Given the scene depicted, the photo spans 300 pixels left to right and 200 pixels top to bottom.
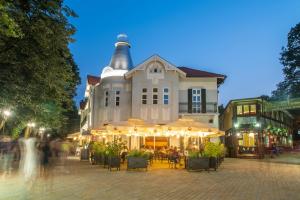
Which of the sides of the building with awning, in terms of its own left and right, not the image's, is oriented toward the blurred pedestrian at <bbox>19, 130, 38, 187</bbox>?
front

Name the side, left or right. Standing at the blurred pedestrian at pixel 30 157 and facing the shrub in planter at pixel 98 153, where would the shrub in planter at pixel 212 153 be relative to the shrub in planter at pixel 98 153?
right

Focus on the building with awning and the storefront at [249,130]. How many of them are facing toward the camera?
2

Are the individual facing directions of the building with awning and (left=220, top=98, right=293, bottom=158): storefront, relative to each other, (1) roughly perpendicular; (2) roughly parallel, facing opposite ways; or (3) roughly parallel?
roughly parallel

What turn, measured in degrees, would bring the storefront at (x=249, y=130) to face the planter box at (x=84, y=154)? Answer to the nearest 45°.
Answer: approximately 45° to its right

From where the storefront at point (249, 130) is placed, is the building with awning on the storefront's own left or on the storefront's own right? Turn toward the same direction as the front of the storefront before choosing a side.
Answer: on the storefront's own right

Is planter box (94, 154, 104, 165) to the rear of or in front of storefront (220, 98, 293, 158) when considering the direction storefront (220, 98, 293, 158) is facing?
in front

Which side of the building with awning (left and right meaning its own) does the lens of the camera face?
front

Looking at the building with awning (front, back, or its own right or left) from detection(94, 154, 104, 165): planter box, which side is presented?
front

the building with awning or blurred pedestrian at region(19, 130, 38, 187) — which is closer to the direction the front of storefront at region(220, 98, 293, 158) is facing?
the blurred pedestrian

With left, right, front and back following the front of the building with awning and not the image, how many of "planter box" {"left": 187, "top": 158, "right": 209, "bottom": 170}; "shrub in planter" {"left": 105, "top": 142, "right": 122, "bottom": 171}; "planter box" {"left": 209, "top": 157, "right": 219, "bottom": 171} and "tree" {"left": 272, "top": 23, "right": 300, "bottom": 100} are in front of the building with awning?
3

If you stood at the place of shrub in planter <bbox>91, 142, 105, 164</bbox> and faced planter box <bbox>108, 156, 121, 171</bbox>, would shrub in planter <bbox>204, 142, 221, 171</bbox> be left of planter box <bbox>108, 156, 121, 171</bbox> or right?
left
